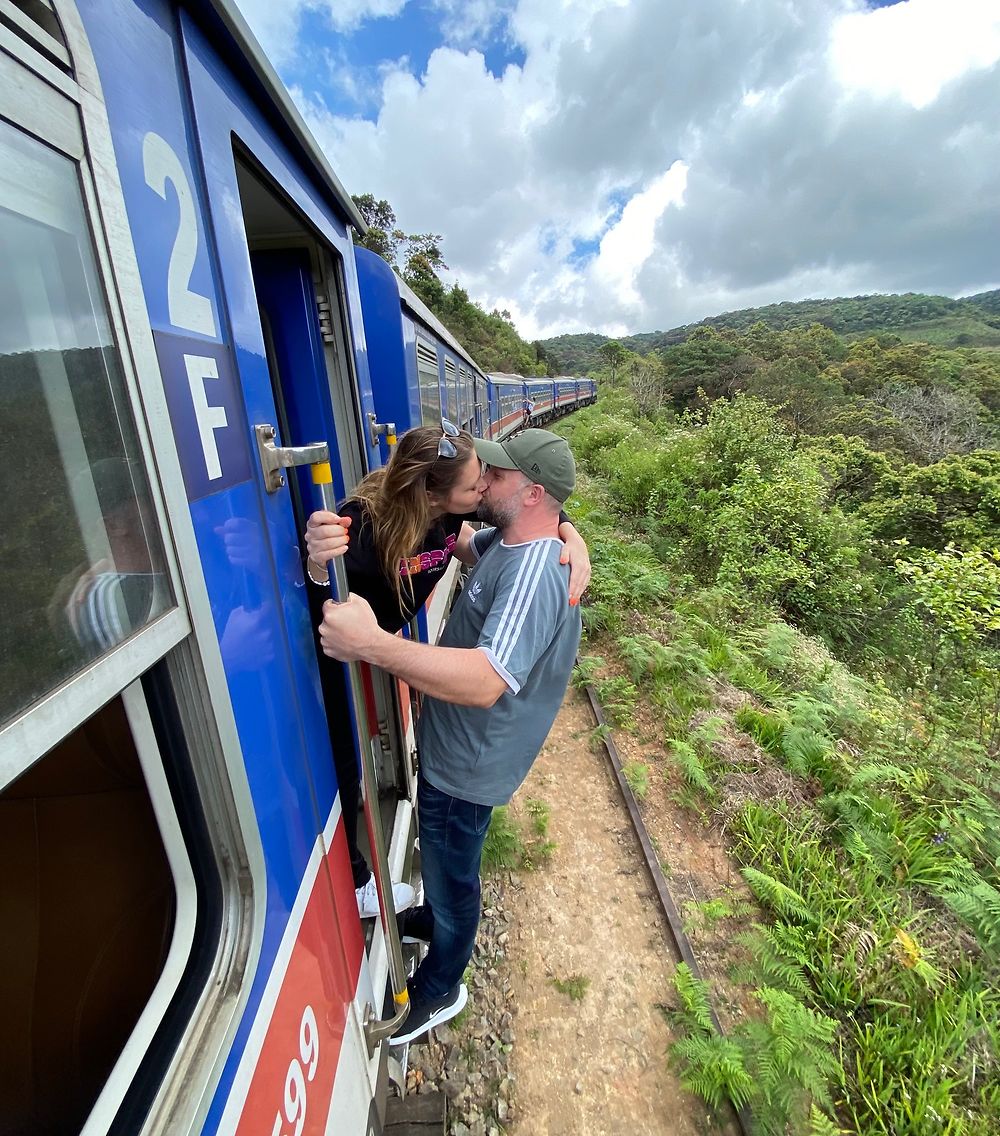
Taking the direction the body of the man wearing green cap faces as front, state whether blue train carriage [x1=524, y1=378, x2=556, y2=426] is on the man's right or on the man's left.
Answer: on the man's right

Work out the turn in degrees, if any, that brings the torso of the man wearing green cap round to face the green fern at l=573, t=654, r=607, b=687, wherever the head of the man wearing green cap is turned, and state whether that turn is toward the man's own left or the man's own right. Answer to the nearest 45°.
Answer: approximately 90° to the man's own right

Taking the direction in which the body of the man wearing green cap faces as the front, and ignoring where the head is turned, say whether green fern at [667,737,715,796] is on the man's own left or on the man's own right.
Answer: on the man's own right

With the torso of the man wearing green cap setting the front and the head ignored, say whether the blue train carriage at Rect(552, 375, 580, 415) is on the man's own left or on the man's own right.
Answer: on the man's own right

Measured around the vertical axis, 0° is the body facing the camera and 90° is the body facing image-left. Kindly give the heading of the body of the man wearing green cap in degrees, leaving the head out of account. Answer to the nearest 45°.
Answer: approximately 90°

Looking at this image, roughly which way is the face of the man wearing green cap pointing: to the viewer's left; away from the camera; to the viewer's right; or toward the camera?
to the viewer's left

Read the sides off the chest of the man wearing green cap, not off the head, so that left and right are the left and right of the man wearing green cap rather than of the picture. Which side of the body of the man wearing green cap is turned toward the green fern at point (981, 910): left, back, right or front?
back

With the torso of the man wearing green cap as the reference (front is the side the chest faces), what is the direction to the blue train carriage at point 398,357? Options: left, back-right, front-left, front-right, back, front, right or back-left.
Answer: right

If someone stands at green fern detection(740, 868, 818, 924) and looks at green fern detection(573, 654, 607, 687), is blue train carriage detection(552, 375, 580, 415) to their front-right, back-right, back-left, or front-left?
front-right

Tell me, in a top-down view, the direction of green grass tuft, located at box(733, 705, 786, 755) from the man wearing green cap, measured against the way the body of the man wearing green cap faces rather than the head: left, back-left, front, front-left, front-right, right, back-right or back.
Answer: back-right

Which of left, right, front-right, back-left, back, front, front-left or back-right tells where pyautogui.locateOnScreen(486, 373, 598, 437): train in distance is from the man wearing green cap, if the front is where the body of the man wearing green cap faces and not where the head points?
right

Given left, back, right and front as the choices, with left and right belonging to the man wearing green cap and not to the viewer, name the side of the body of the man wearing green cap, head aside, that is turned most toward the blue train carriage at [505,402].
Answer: right
